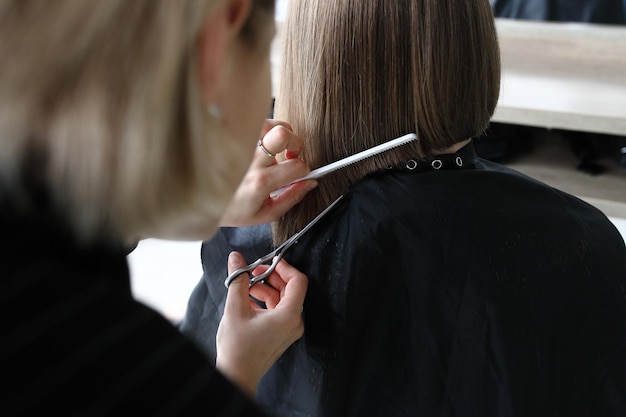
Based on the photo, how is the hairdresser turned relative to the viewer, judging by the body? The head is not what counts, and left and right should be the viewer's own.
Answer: facing away from the viewer and to the right of the viewer

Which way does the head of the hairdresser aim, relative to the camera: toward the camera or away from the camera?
away from the camera
